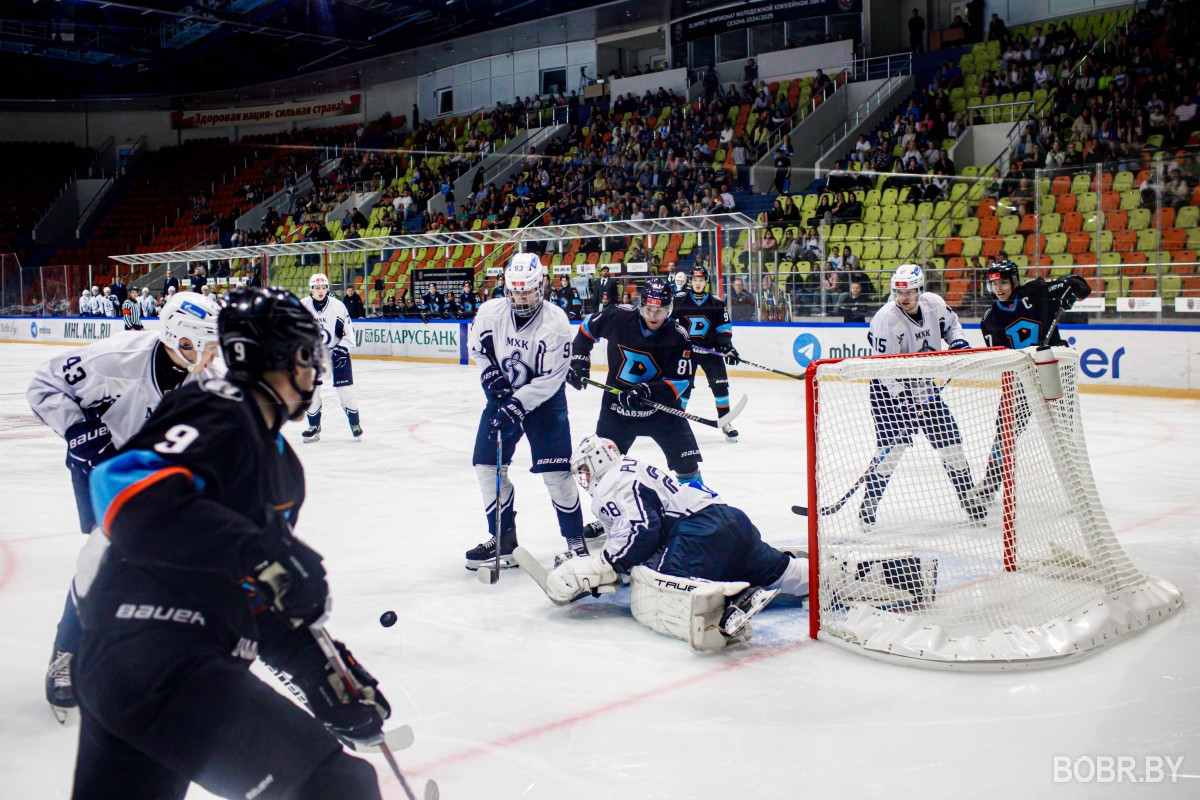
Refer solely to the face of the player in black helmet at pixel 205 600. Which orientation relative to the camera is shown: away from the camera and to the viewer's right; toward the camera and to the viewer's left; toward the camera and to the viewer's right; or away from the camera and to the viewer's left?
away from the camera and to the viewer's right

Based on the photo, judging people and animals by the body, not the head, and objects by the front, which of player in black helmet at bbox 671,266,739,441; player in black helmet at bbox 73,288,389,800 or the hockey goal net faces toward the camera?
player in black helmet at bbox 671,266,739,441

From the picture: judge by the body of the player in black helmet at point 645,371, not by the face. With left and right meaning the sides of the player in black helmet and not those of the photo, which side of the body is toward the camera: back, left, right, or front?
front

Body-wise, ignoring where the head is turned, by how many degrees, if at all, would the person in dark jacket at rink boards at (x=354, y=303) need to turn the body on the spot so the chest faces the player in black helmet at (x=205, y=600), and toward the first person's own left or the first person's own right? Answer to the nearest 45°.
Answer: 0° — they already face them

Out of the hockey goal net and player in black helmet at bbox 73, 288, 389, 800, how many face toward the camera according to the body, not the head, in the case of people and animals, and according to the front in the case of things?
0

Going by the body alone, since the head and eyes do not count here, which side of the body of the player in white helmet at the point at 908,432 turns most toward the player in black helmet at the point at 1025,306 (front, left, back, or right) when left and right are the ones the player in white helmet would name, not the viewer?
left

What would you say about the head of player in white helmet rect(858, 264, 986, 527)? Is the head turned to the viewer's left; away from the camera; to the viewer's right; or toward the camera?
toward the camera

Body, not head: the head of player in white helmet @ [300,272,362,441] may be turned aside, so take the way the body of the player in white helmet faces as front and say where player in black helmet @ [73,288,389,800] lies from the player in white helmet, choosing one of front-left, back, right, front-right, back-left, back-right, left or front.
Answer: front

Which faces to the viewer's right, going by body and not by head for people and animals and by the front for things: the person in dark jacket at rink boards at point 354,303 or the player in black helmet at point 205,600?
the player in black helmet

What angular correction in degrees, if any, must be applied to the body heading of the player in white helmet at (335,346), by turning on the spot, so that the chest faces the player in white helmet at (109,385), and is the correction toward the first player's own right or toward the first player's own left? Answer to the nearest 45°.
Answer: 0° — they already face them

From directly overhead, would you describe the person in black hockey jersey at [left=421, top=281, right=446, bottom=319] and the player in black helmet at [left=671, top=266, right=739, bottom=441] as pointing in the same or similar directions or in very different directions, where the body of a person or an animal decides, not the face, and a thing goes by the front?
same or similar directions

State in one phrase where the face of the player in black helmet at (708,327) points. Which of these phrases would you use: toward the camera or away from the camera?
toward the camera

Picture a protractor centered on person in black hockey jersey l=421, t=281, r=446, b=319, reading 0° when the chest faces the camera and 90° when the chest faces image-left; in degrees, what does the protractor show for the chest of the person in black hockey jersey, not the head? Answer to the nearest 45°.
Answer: approximately 0°

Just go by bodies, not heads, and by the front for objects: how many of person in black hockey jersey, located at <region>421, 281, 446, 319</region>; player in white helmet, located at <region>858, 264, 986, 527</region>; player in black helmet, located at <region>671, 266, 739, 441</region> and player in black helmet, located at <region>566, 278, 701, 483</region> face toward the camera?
4

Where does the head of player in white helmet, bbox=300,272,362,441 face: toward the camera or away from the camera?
toward the camera
